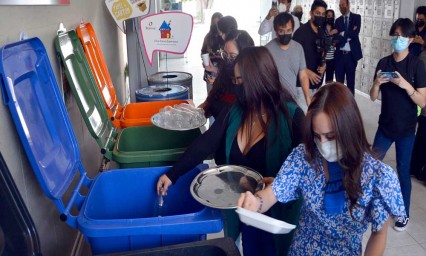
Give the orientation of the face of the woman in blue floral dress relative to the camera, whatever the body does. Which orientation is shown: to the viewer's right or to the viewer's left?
to the viewer's left

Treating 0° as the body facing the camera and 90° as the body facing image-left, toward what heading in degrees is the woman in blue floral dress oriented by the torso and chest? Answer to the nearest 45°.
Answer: approximately 45°

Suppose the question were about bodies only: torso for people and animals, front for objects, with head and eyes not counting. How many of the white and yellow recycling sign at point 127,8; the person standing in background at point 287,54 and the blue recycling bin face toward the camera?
2

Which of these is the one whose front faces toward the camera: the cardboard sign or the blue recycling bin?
the cardboard sign

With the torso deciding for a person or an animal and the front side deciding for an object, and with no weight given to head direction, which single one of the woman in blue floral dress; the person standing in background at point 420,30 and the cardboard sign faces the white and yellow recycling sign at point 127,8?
the person standing in background

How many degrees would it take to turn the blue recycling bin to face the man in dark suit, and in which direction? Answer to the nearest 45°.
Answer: approximately 45° to its left

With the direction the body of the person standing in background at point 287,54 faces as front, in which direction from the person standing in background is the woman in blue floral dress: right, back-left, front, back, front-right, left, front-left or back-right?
front

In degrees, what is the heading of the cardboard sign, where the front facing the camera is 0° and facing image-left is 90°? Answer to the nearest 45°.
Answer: approximately 0°

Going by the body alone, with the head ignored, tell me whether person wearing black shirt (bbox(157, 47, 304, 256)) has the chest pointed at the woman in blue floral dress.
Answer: no

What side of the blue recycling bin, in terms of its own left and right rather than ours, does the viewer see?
right

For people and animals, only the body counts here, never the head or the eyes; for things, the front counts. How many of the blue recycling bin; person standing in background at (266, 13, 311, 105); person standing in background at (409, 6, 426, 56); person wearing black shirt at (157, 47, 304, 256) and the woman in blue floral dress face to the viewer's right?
1

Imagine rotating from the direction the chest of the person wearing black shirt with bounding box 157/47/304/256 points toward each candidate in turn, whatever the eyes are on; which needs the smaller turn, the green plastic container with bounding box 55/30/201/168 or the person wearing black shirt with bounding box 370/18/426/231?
the green plastic container

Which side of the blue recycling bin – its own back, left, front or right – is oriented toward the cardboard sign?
left

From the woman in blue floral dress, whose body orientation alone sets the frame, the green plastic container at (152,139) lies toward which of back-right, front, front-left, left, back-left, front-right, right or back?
right

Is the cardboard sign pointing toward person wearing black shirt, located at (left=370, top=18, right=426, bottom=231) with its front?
no

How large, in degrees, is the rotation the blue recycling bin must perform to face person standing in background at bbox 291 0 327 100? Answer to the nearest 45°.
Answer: approximately 45° to its left

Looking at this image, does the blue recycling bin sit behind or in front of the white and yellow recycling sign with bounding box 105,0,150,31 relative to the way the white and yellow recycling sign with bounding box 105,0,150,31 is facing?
in front

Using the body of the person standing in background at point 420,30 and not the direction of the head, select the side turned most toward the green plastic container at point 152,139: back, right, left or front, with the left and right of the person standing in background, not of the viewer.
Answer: front

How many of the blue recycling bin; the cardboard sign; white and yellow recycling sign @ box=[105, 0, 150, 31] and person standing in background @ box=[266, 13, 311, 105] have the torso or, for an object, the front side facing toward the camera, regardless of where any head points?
3
